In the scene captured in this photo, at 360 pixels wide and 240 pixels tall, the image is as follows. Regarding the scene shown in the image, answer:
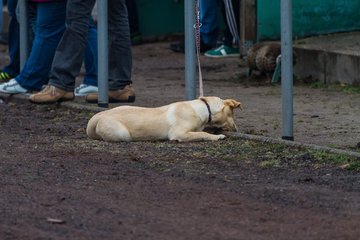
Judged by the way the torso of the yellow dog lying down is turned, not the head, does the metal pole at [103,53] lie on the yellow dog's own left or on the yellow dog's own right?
on the yellow dog's own left

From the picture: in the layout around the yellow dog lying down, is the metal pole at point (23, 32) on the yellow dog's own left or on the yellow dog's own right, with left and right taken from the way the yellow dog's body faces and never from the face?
on the yellow dog's own left

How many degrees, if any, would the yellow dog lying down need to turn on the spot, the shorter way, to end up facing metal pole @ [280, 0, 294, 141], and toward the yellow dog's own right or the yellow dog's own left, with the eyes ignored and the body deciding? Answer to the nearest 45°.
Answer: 0° — it already faces it

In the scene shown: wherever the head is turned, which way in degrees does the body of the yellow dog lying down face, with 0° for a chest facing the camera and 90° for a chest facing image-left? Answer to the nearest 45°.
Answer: approximately 270°
